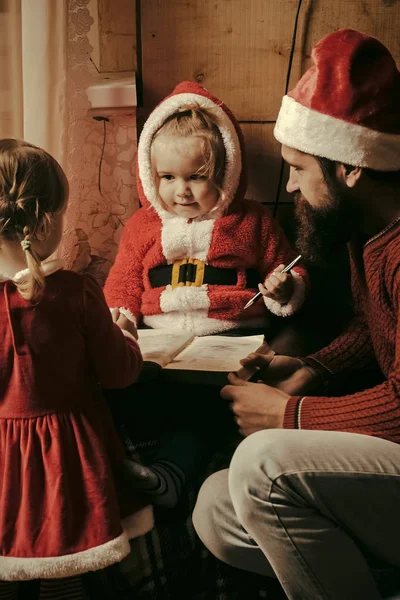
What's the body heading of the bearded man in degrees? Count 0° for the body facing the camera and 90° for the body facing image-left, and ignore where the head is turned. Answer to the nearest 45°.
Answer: approximately 90°

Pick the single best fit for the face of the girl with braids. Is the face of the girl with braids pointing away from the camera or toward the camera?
away from the camera

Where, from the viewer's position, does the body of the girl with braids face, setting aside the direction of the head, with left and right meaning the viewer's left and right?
facing away from the viewer and to the right of the viewer

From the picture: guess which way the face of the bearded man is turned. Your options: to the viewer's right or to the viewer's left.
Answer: to the viewer's left
